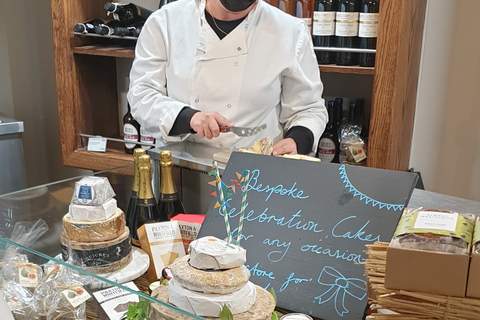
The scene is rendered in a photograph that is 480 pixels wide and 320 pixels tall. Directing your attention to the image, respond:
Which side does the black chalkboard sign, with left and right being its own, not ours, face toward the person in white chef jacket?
back

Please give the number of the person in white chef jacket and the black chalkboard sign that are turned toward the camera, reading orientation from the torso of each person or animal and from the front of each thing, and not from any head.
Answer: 2

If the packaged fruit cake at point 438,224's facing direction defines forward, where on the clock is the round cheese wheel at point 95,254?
The round cheese wheel is roughly at 3 o'clock from the packaged fruit cake.

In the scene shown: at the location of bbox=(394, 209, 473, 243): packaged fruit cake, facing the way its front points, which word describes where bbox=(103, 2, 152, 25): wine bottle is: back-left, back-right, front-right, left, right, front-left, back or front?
back-right

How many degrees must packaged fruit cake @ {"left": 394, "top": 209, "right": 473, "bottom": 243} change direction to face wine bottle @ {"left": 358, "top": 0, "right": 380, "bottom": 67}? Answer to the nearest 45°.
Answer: approximately 180°

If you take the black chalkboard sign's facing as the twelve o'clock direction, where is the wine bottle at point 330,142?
The wine bottle is roughly at 6 o'clock from the black chalkboard sign.

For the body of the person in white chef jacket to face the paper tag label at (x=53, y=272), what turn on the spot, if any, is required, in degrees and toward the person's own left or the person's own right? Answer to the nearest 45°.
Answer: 0° — they already face it

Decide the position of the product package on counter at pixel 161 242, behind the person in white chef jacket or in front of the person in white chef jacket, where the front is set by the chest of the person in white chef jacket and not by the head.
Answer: in front

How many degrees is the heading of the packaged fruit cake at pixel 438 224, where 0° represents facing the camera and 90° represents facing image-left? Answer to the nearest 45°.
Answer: approximately 0°

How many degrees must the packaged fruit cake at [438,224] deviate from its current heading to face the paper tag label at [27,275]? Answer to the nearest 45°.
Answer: approximately 90° to its right
